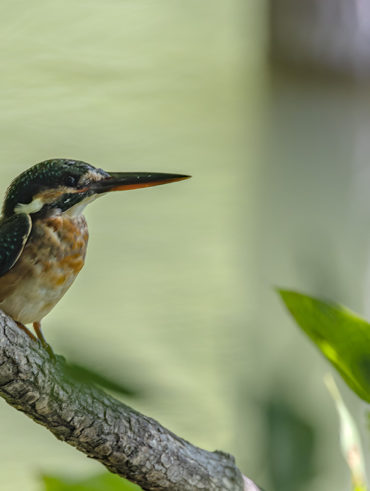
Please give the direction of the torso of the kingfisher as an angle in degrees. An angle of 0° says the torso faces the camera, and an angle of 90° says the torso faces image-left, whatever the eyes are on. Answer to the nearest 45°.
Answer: approximately 270°

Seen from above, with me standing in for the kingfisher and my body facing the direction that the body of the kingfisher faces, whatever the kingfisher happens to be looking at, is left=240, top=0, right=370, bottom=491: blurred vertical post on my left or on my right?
on my left
